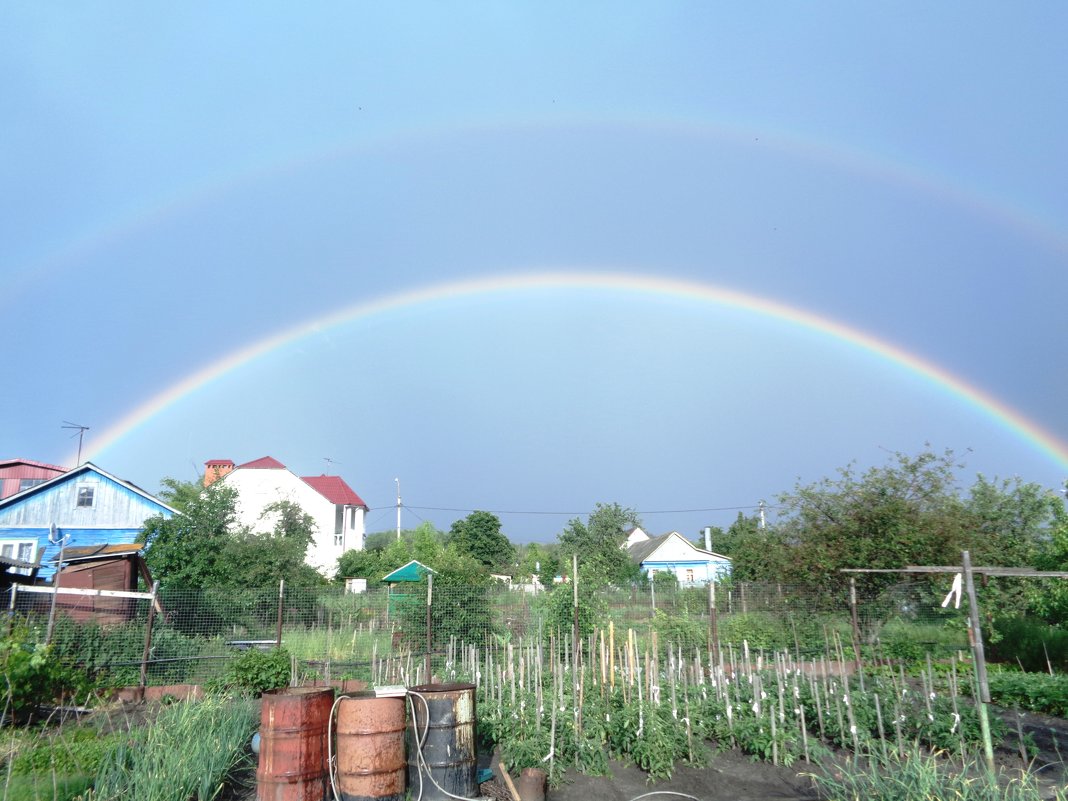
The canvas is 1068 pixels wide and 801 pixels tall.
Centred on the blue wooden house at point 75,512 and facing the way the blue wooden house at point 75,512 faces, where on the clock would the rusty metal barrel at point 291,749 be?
The rusty metal barrel is roughly at 12 o'clock from the blue wooden house.

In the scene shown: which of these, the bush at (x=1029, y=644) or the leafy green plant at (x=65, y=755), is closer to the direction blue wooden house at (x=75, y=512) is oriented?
the leafy green plant

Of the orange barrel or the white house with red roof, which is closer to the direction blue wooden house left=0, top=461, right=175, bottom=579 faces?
the orange barrel

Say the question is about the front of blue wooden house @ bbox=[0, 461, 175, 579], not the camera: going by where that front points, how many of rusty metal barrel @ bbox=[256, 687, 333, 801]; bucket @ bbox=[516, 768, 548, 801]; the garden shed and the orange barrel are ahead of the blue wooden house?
4

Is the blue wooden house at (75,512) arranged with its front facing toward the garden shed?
yes

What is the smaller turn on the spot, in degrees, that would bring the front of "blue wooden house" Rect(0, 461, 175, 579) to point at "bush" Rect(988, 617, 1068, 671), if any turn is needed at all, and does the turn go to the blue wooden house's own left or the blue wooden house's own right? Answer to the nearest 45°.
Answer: approximately 45° to the blue wooden house's own left

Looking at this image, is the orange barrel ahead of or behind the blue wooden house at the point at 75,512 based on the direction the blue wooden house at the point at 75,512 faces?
ahead

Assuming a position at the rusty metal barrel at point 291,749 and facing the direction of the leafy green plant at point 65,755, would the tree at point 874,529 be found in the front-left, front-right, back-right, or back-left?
back-right

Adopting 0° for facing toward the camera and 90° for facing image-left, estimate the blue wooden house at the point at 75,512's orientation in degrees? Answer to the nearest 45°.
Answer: approximately 0°

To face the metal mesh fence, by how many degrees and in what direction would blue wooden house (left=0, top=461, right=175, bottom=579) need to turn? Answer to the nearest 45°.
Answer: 0° — it already faces it

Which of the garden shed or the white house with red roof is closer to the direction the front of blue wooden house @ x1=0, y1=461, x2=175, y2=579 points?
the garden shed

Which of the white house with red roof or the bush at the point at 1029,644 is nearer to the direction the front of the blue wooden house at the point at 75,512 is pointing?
the bush
